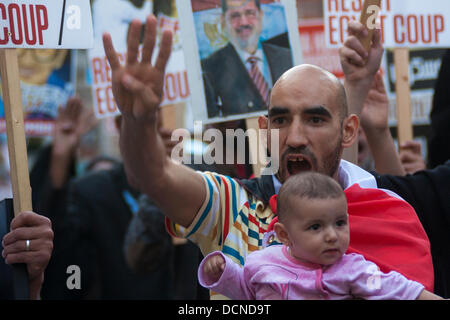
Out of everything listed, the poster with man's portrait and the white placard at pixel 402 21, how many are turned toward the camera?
2

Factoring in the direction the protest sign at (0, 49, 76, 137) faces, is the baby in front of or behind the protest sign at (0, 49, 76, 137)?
in front

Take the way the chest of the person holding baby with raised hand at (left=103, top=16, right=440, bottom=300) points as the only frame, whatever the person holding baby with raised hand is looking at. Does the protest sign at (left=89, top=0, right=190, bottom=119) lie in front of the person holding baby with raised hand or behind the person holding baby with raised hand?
behind

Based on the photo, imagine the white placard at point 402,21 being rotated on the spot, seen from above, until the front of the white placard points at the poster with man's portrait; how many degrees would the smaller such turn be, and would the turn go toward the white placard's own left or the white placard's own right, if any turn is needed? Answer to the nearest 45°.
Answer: approximately 45° to the white placard's own right

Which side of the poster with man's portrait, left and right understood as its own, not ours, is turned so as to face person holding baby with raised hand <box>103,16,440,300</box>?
front

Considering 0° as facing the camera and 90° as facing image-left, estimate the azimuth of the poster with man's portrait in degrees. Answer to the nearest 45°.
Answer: approximately 0°
